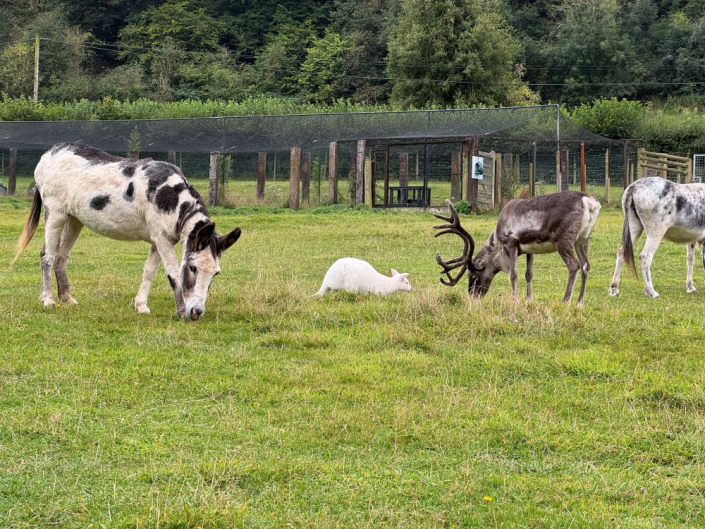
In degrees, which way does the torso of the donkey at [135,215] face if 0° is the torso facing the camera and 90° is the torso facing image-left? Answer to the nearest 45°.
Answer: approximately 315°

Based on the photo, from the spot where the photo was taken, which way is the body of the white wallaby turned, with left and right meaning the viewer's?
facing to the right of the viewer

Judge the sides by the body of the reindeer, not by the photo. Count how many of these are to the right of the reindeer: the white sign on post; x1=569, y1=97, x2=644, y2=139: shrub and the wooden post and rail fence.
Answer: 3

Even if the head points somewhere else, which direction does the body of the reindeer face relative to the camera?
to the viewer's left

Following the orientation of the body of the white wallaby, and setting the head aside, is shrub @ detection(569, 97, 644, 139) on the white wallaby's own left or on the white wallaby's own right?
on the white wallaby's own left

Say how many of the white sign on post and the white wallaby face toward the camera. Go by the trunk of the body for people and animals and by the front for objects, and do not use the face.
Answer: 1

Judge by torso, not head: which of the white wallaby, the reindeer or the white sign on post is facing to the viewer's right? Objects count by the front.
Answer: the white wallaby

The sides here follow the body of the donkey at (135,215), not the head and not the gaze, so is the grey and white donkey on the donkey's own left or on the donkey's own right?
on the donkey's own left

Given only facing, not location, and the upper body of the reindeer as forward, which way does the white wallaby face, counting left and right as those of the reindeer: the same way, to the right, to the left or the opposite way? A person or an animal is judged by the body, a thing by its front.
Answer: the opposite way

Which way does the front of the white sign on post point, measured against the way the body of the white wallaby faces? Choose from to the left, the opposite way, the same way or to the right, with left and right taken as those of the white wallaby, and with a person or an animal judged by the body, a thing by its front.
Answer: to the right
